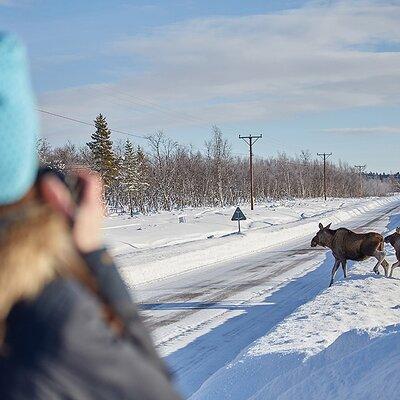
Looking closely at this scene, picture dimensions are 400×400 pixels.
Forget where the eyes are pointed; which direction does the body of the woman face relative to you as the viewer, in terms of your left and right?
facing away from the viewer and to the right of the viewer

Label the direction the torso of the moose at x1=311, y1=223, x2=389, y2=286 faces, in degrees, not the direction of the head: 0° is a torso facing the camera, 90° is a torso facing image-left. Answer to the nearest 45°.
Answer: approximately 90°

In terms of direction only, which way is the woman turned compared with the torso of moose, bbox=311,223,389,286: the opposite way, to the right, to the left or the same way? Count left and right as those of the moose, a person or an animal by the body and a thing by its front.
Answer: to the right

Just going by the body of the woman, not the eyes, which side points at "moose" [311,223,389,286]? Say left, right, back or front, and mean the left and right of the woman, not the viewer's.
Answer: front

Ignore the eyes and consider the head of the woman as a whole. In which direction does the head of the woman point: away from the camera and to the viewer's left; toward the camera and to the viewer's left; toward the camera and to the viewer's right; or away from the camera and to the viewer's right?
away from the camera and to the viewer's right

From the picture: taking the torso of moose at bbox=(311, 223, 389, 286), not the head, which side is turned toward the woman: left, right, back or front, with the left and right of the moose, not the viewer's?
left

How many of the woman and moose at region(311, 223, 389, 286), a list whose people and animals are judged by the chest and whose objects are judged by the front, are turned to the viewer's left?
1
